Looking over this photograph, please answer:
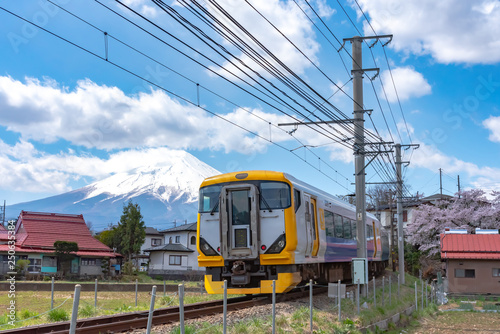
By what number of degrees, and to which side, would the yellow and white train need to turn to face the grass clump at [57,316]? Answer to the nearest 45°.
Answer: approximately 45° to its right

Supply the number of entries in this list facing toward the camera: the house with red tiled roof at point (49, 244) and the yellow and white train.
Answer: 2

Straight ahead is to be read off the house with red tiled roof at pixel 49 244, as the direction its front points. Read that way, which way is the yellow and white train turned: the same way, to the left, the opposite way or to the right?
the same way

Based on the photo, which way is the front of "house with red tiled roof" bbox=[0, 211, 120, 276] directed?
toward the camera

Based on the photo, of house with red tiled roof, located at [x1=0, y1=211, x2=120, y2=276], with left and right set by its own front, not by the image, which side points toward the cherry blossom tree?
left

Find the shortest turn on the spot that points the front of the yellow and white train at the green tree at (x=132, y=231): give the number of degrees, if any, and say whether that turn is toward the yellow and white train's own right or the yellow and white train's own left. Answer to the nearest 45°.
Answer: approximately 180°

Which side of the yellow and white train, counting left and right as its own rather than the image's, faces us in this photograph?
front

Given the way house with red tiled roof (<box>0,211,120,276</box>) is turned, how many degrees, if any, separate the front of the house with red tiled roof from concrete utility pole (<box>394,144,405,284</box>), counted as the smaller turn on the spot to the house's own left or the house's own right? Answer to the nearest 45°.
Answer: approximately 45° to the house's own left

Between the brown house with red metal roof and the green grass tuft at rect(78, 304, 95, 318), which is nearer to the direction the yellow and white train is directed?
the green grass tuft

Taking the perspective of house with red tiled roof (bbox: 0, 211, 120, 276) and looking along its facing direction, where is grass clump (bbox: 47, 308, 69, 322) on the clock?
The grass clump is roughly at 12 o'clock from the house with red tiled roof.

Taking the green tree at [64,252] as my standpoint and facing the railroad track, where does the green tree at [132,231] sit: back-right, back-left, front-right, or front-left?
back-left
